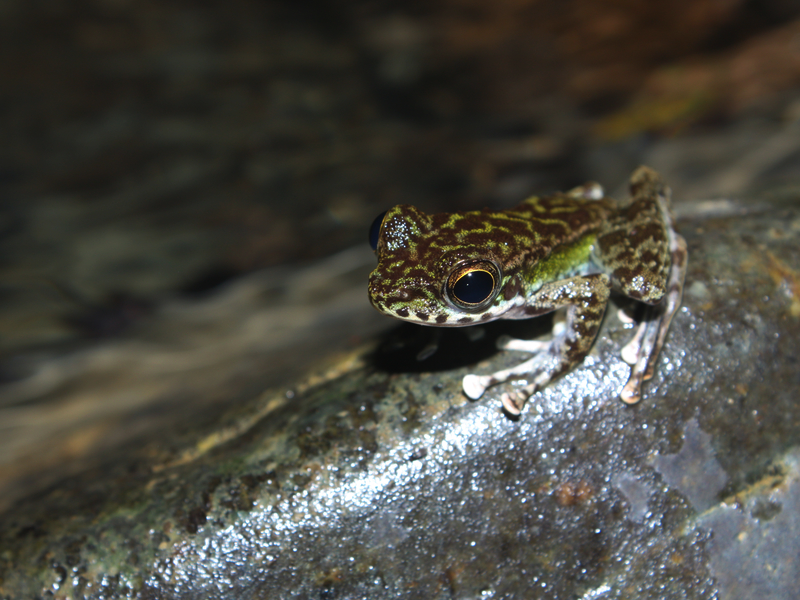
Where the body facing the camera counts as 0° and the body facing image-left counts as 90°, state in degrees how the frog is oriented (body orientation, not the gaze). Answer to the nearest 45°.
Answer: approximately 45°
